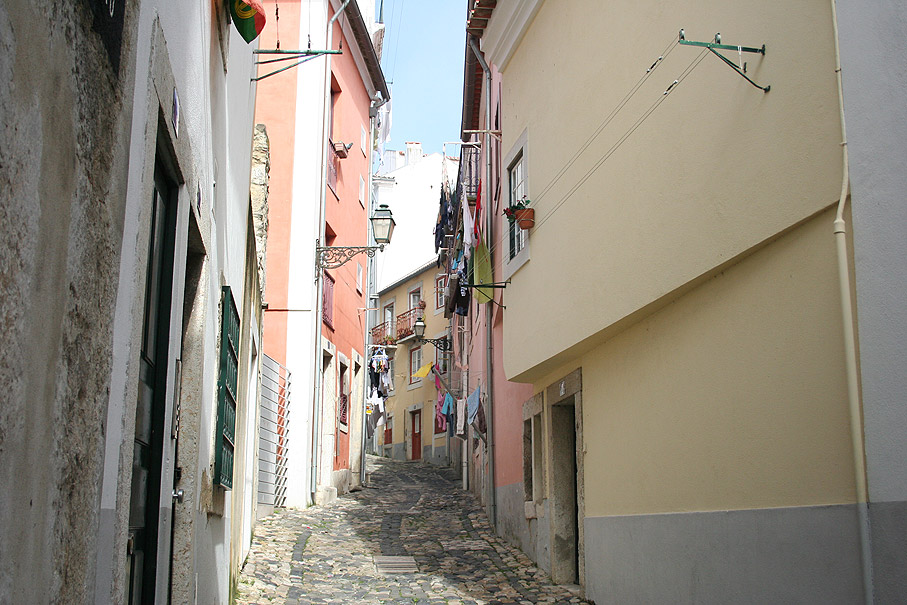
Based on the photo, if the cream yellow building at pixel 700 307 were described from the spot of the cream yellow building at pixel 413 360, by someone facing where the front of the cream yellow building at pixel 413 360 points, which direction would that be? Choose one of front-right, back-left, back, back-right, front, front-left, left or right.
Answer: front-left

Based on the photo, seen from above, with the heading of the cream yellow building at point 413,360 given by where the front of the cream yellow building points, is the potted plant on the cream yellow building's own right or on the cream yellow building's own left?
on the cream yellow building's own left

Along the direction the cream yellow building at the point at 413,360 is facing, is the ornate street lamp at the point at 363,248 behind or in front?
in front

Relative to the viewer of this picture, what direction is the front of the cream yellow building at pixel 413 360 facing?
facing the viewer and to the left of the viewer

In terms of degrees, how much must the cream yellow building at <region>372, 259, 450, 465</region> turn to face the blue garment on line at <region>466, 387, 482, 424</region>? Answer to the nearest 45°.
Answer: approximately 45° to its left

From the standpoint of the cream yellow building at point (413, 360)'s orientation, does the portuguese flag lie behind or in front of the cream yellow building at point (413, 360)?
in front

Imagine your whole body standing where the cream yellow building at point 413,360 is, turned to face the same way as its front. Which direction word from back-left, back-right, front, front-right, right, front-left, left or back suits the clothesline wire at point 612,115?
front-left

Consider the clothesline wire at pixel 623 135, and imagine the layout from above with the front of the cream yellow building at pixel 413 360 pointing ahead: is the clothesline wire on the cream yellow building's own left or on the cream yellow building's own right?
on the cream yellow building's own left

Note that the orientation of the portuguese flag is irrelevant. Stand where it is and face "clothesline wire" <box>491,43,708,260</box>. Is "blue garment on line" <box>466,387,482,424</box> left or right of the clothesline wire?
left
